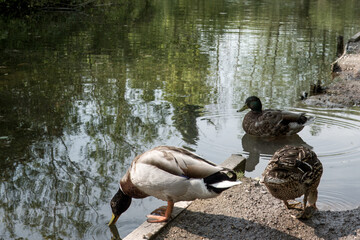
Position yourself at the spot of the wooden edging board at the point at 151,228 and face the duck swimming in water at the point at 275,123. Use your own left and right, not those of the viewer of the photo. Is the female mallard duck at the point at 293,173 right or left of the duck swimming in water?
right

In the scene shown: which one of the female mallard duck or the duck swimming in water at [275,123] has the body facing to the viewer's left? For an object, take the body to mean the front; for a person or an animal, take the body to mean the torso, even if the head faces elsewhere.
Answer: the duck swimming in water

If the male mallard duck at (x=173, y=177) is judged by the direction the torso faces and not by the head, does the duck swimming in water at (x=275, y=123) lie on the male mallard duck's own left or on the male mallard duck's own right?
on the male mallard duck's own right

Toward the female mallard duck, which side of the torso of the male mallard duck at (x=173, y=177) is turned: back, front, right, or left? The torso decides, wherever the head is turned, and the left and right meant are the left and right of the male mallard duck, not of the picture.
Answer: back

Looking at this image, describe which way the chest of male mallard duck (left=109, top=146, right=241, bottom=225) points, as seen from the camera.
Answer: to the viewer's left

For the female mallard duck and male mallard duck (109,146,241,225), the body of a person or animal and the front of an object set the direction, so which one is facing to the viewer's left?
the male mallard duck

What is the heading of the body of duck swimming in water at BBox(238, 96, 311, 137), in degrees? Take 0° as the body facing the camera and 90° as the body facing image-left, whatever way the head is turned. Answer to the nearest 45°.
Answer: approximately 90°

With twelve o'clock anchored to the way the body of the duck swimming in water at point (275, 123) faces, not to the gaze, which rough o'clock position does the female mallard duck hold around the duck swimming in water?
The female mallard duck is roughly at 9 o'clock from the duck swimming in water.
